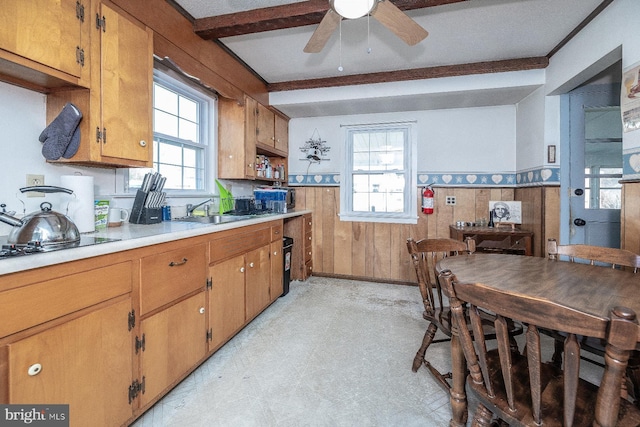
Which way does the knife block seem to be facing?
to the viewer's right

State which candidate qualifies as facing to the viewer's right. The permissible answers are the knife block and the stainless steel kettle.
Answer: the knife block

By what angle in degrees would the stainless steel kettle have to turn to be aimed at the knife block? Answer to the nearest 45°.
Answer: approximately 135° to its right

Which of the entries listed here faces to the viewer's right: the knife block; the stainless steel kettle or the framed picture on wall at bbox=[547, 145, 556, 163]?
the knife block

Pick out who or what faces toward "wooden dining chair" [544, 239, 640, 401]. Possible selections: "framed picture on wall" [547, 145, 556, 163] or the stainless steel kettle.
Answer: the framed picture on wall

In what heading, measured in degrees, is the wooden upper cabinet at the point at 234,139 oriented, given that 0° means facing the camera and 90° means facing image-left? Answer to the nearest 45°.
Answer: approximately 315°

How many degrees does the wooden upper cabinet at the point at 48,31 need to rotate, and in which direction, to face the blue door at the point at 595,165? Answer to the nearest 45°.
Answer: approximately 45° to its left

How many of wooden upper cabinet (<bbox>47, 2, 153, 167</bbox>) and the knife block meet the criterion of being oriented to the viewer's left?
0

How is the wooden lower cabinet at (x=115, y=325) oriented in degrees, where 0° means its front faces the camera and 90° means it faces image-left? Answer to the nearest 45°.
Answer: approximately 315°
